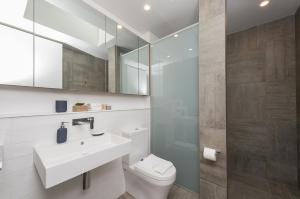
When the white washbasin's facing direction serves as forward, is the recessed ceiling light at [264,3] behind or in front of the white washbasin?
in front

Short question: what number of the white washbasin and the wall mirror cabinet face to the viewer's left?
0

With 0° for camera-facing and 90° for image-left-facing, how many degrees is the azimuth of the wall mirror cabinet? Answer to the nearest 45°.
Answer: approximately 315°
